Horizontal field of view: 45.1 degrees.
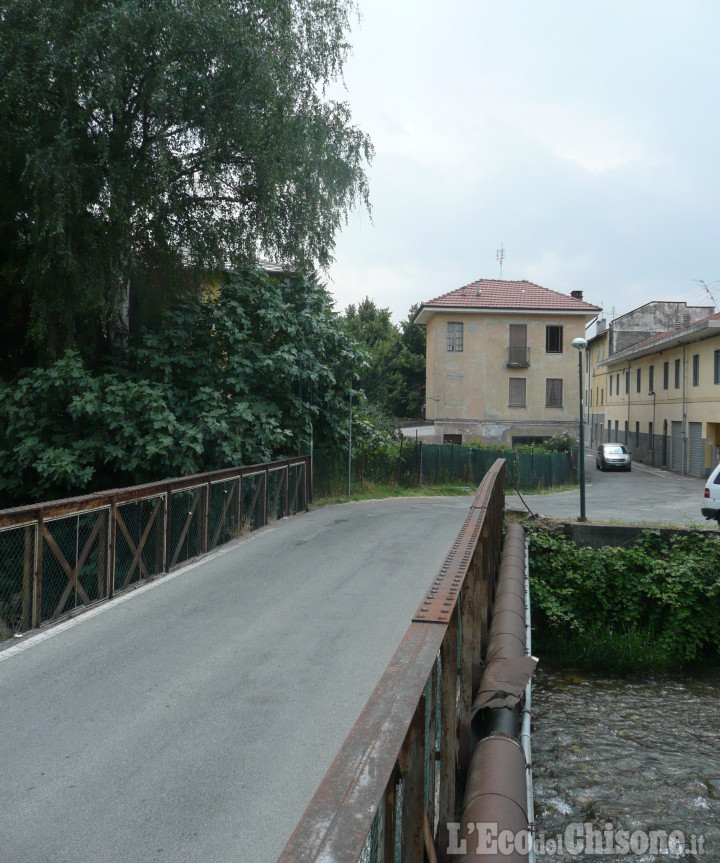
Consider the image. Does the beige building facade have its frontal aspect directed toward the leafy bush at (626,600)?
yes

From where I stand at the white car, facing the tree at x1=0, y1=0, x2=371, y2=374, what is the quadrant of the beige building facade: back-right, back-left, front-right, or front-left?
front-right

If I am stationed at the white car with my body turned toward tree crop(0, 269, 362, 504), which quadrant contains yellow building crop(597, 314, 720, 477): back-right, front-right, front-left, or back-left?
back-right

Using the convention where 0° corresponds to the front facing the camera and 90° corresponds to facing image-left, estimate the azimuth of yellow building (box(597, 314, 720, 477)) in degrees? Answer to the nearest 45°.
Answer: approximately 45°

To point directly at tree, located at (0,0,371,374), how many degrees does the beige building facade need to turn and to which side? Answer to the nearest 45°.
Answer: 0° — it already faces it

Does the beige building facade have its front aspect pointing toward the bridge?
yes

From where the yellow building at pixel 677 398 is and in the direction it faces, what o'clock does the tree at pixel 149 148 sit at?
The tree is roughly at 11 o'clock from the yellow building.
